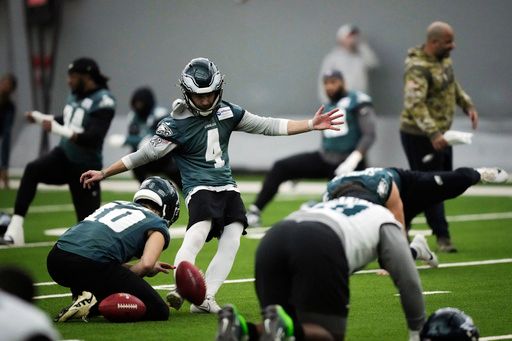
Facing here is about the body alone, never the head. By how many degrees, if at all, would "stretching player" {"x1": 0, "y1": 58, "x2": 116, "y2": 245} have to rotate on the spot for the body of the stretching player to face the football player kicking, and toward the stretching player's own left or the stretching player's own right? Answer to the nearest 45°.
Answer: approximately 45° to the stretching player's own left

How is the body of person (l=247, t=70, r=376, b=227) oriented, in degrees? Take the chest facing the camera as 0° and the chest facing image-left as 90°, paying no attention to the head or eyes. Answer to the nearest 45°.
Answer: approximately 45°

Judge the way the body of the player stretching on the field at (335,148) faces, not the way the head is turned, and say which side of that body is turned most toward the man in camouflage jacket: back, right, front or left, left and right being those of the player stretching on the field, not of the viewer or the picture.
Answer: left

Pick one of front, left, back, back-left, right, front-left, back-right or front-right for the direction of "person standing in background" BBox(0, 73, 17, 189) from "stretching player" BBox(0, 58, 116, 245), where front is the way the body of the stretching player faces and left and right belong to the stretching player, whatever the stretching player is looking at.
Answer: back-right
